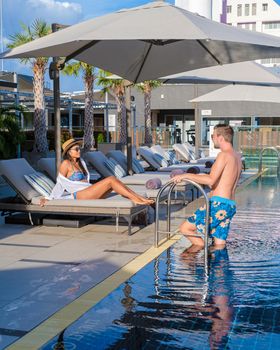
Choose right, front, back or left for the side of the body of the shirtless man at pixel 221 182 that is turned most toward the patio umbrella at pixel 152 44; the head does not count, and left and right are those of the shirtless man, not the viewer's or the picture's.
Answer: front

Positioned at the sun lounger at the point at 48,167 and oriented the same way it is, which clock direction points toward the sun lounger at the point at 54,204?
the sun lounger at the point at 54,204 is roughly at 3 o'clock from the sun lounger at the point at 48,167.

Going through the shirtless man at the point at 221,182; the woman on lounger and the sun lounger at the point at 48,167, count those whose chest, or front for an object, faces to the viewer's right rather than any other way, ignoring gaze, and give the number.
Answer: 2

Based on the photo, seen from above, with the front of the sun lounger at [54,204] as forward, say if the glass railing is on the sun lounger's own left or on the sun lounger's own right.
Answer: on the sun lounger's own left

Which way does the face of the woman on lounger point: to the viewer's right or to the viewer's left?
to the viewer's right

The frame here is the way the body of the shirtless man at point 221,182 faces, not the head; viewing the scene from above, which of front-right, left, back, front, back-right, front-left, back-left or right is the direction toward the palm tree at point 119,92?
front-right

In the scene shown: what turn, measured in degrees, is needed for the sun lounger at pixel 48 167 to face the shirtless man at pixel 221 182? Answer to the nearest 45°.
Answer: approximately 45° to its right

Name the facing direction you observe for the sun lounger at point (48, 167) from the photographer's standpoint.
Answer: facing to the right of the viewer

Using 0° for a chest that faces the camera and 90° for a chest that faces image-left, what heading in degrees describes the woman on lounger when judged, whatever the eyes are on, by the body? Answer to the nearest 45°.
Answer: approximately 270°

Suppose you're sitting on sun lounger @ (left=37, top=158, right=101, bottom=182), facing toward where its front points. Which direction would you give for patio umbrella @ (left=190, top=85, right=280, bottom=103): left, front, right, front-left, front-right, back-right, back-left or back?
front-left

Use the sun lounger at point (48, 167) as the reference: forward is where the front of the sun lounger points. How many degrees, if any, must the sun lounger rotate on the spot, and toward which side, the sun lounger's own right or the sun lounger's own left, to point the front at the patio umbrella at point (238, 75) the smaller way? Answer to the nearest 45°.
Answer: approximately 45° to the sun lounger's own left

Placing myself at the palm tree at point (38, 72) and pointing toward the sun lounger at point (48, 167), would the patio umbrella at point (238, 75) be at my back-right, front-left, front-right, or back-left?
front-left

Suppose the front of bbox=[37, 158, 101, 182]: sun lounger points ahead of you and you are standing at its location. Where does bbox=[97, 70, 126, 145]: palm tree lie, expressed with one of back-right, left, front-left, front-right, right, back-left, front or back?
left

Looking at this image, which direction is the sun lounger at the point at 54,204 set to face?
to the viewer's right

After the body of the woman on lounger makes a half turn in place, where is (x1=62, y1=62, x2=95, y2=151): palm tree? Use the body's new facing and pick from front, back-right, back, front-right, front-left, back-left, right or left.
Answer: right

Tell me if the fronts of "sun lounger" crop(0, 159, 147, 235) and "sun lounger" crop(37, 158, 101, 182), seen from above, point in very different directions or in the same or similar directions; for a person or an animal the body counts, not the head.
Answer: same or similar directions

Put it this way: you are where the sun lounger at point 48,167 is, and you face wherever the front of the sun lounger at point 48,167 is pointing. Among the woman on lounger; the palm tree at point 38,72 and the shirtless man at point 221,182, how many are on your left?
1
